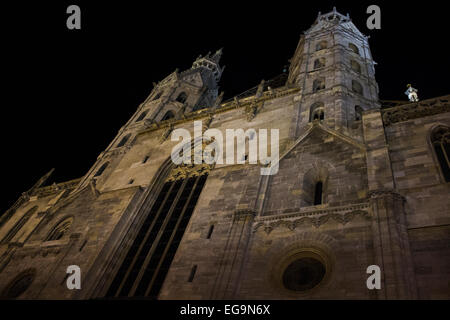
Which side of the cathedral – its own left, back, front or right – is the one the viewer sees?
front
